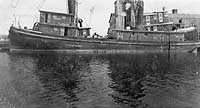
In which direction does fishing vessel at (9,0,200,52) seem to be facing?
to the viewer's left

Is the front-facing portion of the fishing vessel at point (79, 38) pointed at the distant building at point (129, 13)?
no
